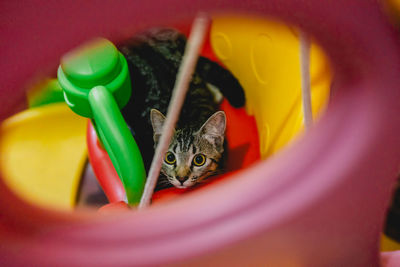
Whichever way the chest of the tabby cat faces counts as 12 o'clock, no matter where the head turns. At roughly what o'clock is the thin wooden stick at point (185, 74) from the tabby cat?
The thin wooden stick is roughly at 12 o'clock from the tabby cat.

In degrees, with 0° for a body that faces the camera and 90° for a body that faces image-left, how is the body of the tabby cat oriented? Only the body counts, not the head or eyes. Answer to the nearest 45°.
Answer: approximately 0°
